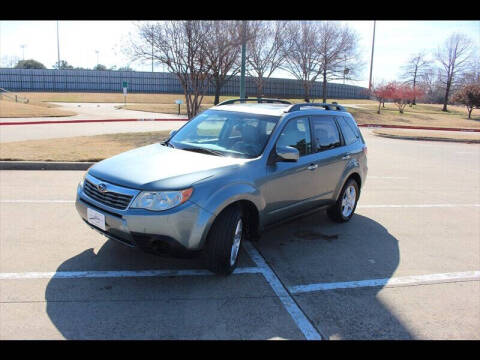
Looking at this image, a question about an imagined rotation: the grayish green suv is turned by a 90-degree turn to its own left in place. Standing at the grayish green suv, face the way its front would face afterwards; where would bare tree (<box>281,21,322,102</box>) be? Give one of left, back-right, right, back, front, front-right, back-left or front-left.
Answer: back-left

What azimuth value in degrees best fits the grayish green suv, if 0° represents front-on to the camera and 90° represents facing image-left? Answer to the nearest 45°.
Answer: approximately 45°

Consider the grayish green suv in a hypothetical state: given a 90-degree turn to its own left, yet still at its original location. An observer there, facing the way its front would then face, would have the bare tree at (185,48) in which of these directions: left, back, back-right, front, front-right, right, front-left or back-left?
back-left

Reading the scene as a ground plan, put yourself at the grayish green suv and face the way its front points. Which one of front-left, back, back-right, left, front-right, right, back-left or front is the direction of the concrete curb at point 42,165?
right
